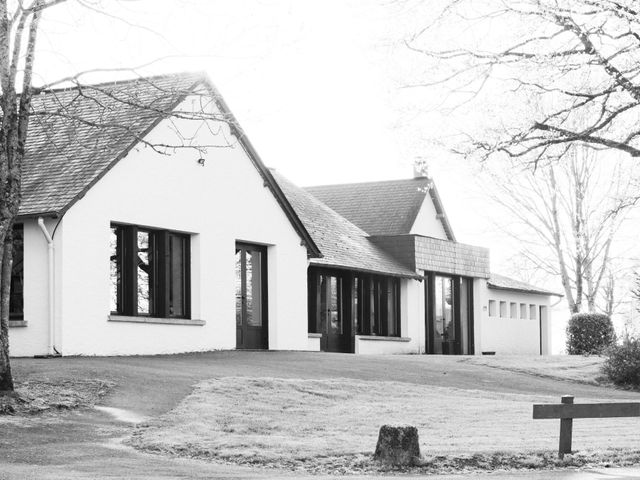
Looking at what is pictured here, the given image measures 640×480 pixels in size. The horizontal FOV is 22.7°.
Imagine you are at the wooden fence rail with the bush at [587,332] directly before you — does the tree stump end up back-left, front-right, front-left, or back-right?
back-left

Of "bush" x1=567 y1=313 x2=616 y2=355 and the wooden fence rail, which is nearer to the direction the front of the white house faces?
the wooden fence rail

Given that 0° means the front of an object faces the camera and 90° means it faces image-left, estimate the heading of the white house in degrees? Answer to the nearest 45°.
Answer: approximately 315°

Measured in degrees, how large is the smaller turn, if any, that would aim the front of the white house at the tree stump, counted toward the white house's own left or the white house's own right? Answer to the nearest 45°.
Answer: approximately 45° to the white house's own right

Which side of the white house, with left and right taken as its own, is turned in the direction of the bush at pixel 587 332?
left
